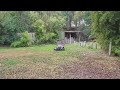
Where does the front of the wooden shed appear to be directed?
toward the camera

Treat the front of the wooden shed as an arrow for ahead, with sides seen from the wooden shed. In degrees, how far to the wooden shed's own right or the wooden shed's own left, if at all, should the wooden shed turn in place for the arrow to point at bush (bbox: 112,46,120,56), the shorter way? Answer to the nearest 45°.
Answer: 0° — it already faces it

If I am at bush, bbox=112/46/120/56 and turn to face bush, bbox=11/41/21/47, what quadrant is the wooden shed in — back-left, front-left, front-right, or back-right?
front-right

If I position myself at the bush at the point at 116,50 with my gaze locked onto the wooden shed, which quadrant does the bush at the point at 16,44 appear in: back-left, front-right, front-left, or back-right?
front-left

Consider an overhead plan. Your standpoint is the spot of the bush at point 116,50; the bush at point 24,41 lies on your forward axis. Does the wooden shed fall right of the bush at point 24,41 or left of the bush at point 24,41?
right

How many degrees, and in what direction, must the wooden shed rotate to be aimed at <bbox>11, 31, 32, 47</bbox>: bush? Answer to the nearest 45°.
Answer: approximately 45° to its right
